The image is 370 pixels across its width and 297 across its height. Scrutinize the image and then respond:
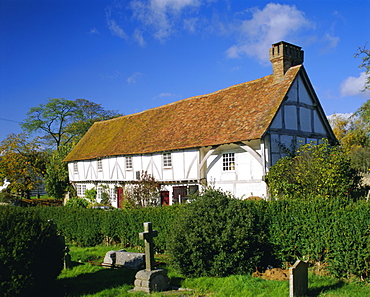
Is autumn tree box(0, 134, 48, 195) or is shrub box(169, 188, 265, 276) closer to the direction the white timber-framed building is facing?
the shrub

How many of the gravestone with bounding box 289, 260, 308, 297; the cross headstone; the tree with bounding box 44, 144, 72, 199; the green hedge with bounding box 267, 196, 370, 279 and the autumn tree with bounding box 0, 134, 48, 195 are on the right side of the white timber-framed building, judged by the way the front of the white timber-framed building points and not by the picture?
2

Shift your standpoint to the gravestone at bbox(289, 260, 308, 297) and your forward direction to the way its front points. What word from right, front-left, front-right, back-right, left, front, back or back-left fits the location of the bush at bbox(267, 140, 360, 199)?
back-left

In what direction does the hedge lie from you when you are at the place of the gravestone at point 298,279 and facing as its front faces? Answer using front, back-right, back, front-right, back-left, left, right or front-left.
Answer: back-right

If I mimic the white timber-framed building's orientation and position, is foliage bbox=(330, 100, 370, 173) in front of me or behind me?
behind

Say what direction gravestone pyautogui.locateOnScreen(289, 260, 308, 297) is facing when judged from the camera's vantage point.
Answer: facing the viewer and to the right of the viewer

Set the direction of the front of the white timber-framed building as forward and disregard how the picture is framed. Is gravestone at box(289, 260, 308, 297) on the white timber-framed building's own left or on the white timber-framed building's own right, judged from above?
on the white timber-framed building's own left

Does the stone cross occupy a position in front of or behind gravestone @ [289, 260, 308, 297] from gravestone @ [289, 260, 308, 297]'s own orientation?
behind

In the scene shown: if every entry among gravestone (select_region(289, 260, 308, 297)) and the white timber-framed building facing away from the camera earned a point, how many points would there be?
0

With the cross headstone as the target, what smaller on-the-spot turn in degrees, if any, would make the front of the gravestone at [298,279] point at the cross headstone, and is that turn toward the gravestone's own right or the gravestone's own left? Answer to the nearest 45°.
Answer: approximately 135° to the gravestone's own right

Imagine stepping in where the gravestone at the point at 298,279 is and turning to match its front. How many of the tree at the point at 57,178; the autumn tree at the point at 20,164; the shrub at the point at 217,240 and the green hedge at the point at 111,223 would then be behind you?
4

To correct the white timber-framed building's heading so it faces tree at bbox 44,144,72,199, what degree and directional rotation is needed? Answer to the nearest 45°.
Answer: approximately 90° to its right

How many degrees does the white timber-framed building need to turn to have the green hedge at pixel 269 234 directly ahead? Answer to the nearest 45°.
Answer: approximately 45° to its left

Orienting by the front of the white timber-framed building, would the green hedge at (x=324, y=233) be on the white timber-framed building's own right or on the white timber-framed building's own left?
on the white timber-framed building's own left

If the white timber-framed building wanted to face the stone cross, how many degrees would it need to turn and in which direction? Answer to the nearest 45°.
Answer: approximately 45° to its left

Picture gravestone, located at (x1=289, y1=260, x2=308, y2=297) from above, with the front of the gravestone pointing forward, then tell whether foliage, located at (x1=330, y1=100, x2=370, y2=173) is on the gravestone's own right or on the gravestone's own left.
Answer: on the gravestone's own left

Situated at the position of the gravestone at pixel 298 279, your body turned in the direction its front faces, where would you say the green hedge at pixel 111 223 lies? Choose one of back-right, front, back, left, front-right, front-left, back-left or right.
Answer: back

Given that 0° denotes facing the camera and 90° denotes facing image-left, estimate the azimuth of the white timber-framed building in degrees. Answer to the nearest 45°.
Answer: approximately 45°

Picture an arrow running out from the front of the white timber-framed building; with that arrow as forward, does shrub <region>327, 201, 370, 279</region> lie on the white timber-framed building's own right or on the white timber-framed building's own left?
on the white timber-framed building's own left
